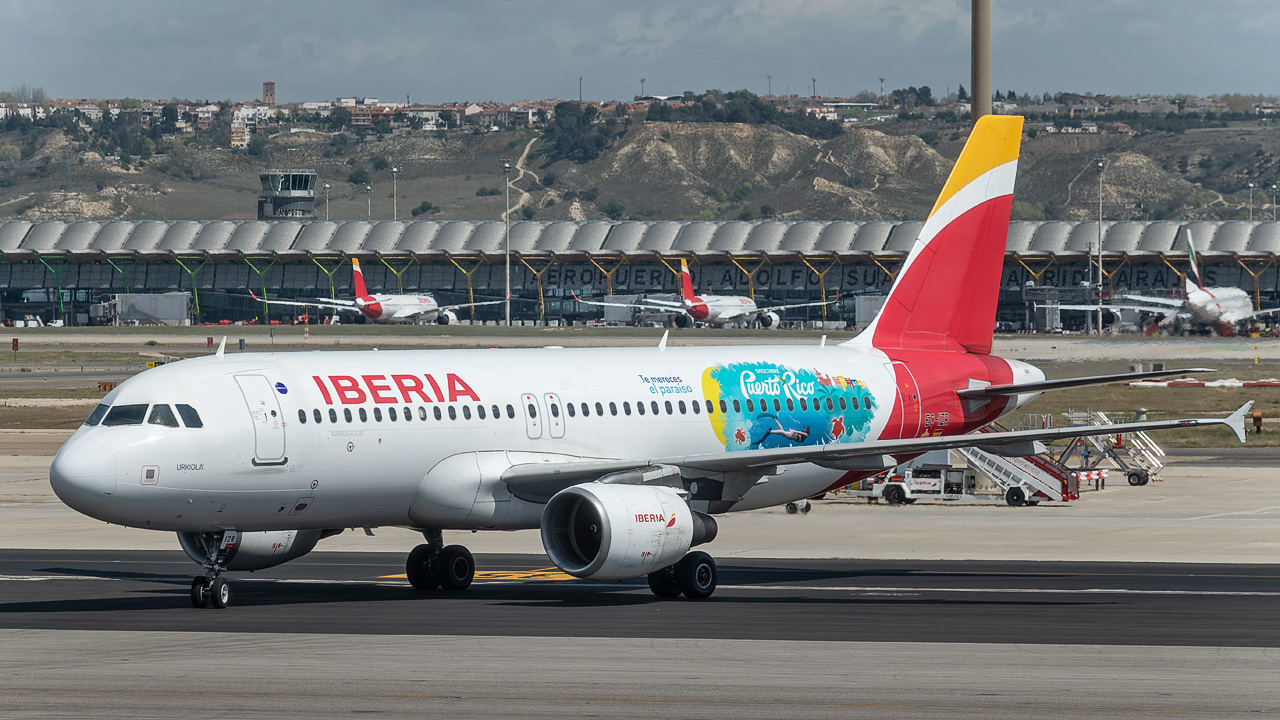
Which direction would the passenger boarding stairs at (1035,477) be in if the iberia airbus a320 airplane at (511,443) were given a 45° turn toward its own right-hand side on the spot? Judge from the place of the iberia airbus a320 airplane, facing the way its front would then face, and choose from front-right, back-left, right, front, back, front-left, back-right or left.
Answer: back-right

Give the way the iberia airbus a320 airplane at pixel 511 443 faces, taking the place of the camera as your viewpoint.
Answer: facing the viewer and to the left of the viewer
